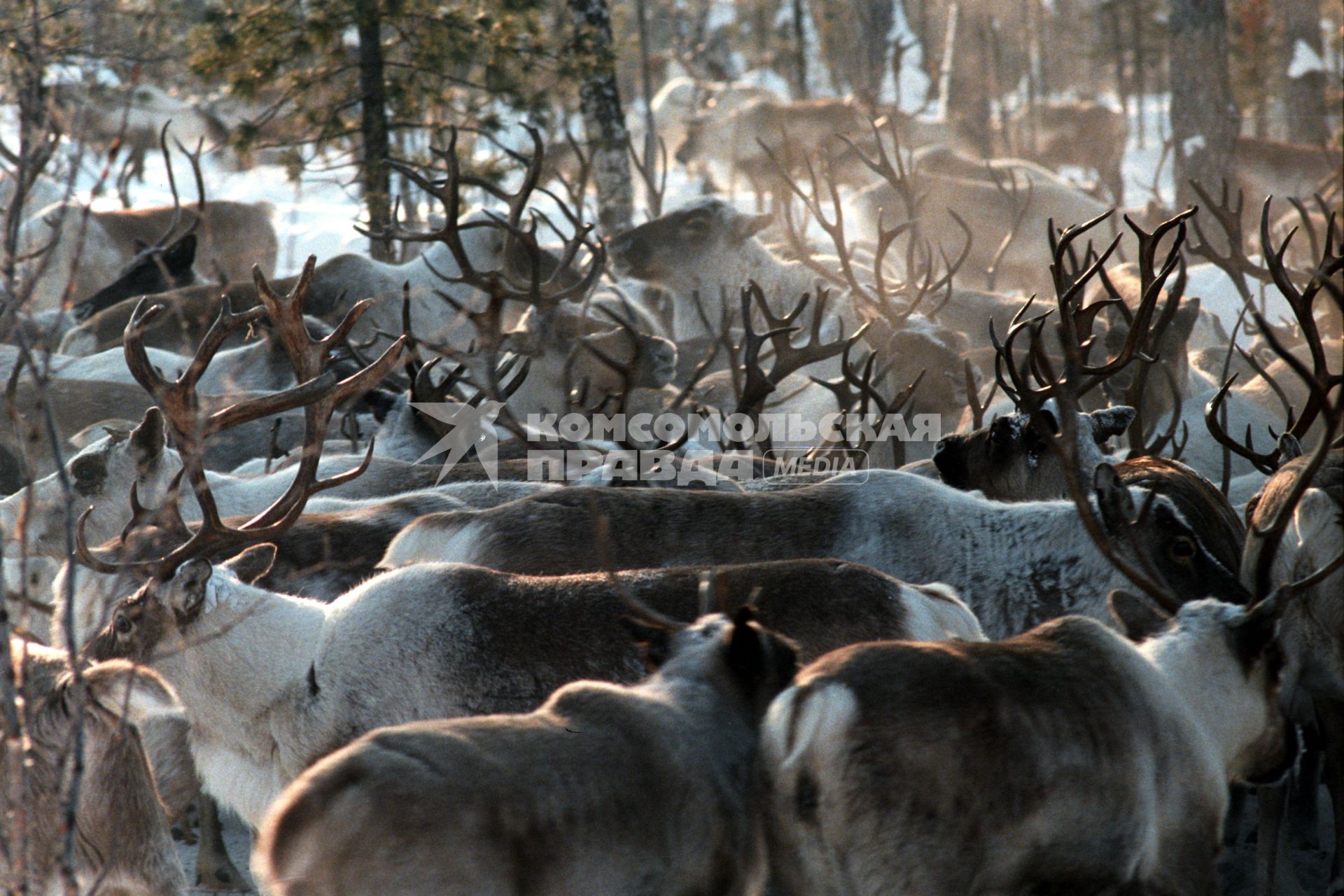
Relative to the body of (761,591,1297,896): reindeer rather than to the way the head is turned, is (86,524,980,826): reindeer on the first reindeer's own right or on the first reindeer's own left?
on the first reindeer's own left

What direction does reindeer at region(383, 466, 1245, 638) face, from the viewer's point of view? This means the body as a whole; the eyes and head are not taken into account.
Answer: to the viewer's right

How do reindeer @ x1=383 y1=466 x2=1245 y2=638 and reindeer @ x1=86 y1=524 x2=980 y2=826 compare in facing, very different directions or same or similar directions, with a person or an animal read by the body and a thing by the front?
very different directions

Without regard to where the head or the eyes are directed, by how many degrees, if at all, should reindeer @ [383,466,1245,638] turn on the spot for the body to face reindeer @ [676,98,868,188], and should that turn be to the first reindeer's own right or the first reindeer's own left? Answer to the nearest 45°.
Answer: approximately 90° to the first reindeer's own left

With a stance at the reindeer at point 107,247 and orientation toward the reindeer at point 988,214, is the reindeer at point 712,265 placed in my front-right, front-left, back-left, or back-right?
front-right

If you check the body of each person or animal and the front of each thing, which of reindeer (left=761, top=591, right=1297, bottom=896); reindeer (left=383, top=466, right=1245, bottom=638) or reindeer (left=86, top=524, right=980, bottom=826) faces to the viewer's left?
reindeer (left=86, top=524, right=980, bottom=826)

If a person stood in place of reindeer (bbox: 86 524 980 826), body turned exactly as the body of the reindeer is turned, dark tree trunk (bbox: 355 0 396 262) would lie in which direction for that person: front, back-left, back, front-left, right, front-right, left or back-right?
right

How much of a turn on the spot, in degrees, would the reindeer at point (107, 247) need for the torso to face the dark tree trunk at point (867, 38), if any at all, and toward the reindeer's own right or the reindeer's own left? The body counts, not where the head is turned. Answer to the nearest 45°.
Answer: approximately 135° to the reindeer's own right

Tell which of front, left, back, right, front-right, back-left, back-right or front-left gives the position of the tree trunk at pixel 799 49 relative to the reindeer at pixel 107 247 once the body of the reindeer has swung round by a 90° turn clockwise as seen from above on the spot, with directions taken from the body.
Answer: front-right

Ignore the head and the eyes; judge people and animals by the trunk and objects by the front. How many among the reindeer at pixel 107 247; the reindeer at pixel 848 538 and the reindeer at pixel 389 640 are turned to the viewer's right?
1

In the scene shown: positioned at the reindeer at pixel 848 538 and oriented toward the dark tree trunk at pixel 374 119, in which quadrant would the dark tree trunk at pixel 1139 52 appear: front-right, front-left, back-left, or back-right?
front-right

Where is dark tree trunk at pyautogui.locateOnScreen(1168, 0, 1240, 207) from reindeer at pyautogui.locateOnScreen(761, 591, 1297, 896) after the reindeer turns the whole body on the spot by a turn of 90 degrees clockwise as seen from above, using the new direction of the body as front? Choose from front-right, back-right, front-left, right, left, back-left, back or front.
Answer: back-left

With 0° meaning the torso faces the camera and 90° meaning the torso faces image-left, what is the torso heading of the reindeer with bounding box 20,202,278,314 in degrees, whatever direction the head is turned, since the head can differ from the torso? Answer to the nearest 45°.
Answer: approximately 90°

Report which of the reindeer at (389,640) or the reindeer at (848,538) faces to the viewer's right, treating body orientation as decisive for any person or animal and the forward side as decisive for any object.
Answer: the reindeer at (848,538)

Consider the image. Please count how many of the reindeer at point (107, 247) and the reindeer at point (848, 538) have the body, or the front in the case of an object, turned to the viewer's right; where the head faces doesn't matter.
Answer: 1

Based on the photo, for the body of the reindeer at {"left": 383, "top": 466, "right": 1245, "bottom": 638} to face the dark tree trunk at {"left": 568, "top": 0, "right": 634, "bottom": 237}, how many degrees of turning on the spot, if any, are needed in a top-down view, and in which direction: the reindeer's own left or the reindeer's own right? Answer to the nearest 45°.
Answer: approximately 90° to the reindeer's own left

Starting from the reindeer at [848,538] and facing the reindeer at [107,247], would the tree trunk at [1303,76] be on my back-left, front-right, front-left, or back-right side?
front-right

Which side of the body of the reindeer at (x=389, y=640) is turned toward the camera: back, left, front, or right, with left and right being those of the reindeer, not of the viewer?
left

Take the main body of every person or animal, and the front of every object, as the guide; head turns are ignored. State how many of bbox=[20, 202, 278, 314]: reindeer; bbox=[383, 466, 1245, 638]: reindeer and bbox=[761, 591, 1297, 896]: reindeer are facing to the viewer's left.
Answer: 1

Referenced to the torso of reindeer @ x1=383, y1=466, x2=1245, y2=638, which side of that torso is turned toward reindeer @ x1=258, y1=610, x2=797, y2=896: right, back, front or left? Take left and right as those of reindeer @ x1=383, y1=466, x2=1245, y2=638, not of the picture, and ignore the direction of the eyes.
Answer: right
